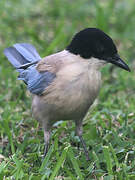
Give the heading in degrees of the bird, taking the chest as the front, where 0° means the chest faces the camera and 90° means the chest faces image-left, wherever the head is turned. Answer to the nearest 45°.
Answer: approximately 315°
